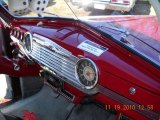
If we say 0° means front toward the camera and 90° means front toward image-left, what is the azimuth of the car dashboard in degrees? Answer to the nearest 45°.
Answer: approximately 45°
